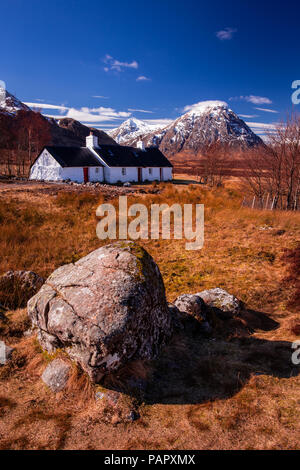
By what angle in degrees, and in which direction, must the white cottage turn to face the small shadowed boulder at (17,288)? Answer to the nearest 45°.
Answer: approximately 45° to its right

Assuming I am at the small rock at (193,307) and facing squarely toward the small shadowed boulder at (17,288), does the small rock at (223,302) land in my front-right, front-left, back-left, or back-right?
back-right

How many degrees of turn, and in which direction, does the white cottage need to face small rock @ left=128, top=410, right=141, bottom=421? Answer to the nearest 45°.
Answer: approximately 45° to its right

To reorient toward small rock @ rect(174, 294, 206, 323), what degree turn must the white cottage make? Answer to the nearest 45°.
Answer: approximately 45° to its right

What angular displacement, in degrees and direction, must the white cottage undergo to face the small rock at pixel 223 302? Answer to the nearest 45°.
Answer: approximately 45° to its right

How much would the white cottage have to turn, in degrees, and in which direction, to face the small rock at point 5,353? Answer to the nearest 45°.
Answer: approximately 45° to its right

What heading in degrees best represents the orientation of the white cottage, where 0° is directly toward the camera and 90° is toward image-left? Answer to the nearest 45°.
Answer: approximately 315°
